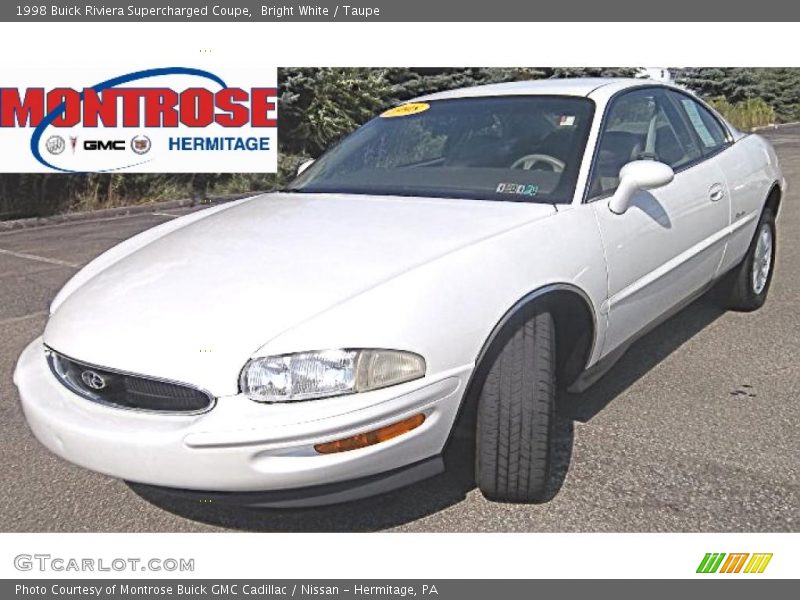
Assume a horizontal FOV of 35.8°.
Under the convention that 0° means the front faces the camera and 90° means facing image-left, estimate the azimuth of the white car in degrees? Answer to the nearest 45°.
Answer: approximately 45°
